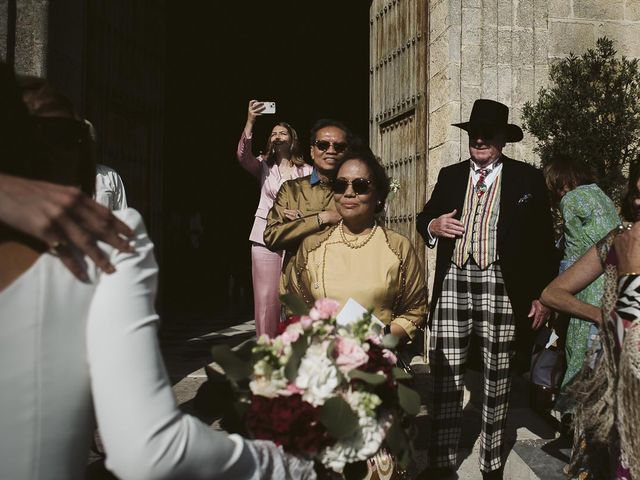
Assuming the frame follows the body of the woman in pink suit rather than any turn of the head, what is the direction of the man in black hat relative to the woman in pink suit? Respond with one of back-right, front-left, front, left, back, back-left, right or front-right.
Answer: front-left

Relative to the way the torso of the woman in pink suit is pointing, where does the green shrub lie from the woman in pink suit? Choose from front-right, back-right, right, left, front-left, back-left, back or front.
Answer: left

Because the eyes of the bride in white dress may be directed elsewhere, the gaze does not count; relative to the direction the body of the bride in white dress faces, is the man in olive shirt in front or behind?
in front

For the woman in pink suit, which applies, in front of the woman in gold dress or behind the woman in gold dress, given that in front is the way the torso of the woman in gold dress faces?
behind

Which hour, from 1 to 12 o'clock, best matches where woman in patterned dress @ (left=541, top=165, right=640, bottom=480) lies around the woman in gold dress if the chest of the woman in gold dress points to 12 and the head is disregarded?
The woman in patterned dress is roughly at 10 o'clock from the woman in gold dress.

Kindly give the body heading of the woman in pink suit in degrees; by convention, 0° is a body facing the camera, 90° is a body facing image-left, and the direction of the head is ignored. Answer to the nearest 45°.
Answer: approximately 0°

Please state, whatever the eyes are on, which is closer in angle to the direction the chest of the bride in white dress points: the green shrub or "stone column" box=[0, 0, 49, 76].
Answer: the green shrub

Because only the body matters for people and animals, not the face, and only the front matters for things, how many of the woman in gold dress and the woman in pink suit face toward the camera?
2

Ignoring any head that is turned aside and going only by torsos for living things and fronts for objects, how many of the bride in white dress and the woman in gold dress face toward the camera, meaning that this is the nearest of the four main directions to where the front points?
1

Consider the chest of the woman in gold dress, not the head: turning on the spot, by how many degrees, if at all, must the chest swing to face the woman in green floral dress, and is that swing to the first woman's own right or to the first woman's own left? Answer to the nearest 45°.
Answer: approximately 135° to the first woman's own left

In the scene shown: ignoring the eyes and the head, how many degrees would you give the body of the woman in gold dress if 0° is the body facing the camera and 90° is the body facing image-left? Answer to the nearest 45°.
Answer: approximately 0°

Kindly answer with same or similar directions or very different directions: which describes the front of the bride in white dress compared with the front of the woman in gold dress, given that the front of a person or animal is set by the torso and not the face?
very different directions

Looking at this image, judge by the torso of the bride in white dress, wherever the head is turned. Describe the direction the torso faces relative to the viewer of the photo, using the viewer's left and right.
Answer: facing away from the viewer and to the right of the viewer

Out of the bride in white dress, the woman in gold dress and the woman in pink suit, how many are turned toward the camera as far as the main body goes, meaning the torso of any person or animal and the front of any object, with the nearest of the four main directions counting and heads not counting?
2
